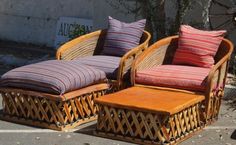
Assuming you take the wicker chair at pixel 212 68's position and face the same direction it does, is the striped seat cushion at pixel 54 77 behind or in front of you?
in front

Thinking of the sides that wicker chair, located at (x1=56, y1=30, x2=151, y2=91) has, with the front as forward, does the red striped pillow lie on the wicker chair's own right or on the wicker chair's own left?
on the wicker chair's own left

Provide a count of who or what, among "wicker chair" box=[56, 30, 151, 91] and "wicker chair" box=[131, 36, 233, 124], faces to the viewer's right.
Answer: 0

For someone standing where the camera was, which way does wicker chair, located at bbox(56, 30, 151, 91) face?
facing the viewer and to the left of the viewer

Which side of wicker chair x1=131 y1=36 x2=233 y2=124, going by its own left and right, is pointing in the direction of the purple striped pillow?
right

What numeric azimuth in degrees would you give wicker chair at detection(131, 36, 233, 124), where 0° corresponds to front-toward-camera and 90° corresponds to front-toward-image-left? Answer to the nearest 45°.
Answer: approximately 45°

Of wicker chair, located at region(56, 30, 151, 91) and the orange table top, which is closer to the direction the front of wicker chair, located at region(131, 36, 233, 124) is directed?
the orange table top

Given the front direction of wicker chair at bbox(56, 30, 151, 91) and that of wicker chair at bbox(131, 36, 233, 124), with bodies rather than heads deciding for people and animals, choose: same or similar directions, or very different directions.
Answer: same or similar directions

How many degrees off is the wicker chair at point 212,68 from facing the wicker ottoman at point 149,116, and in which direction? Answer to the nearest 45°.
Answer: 0° — it already faces it

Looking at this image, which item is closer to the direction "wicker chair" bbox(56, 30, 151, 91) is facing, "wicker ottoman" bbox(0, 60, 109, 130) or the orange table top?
the wicker ottoman
